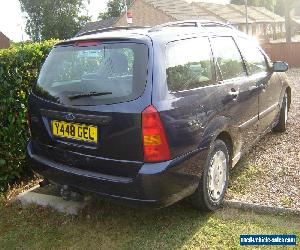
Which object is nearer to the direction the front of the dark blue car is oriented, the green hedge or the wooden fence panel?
the wooden fence panel

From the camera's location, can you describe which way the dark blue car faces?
facing away from the viewer and to the right of the viewer
